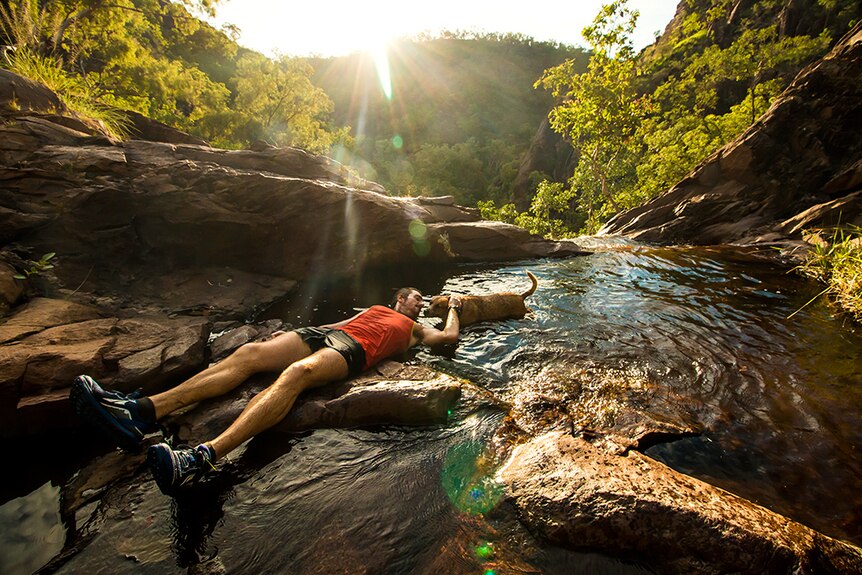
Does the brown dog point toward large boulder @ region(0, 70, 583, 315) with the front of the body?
yes

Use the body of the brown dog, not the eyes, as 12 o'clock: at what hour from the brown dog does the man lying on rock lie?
The man lying on rock is roughly at 10 o'clock from the brown dog.

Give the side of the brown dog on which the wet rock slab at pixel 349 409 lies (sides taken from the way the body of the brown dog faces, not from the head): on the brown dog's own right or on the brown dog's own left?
on the brown dog's own left

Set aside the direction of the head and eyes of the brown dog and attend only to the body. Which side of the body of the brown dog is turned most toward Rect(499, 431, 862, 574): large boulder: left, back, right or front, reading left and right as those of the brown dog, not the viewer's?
left

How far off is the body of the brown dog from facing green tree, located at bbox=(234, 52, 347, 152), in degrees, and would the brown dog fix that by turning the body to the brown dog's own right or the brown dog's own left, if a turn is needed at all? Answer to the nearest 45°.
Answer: approximately 45° to the brown dog's own right

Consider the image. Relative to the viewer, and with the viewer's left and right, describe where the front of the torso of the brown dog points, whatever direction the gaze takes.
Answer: facing to the left of the viewer

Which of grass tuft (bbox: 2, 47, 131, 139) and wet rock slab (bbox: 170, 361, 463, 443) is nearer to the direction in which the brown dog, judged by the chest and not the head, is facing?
the grass tuft
